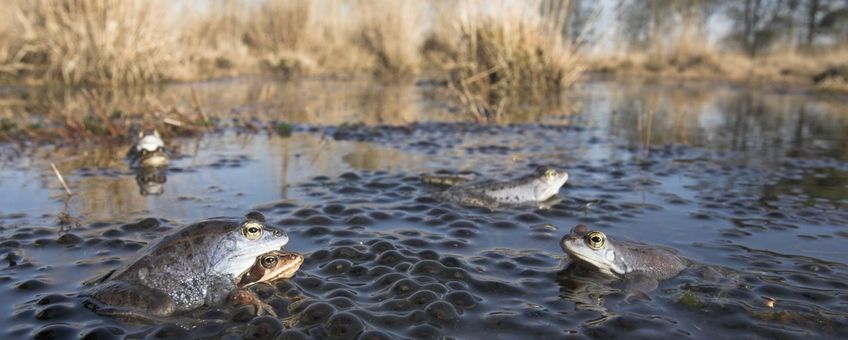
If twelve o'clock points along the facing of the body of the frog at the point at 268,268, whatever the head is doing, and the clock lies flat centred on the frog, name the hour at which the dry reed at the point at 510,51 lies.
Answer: The dry reed is roughly at 10 o'clock from the frog.

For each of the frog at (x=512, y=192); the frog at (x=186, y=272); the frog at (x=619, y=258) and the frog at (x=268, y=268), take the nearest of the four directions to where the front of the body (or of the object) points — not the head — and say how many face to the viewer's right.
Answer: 3

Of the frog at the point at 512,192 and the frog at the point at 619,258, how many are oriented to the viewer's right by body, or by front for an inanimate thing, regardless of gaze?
1

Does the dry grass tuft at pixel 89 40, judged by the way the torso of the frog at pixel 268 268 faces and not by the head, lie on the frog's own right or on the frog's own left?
on the frog's own left

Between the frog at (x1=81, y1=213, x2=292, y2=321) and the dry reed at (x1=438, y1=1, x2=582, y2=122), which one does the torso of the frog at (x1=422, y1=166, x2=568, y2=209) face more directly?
the dry reed

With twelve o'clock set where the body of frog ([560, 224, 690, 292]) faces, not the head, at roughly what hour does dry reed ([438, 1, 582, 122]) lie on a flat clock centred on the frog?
The dry reed is roughly at 4 o'clock from the frog.

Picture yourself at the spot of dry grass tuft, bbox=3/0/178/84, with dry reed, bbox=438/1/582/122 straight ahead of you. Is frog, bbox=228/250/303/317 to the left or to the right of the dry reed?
right

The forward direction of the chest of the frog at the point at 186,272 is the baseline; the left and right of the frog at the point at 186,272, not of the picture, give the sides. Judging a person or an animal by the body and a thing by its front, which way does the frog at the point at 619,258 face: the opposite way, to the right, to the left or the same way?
the opposite way

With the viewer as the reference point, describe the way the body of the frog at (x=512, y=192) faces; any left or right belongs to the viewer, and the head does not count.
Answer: facing to the right of the viewer

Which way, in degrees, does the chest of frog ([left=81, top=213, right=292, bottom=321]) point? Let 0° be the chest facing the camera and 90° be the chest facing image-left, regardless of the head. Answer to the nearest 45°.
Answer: approximately 270°

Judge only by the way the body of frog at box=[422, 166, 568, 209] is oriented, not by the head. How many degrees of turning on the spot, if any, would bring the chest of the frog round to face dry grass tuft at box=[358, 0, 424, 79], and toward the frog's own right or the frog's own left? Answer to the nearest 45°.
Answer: approximately 90° to the frog's own left

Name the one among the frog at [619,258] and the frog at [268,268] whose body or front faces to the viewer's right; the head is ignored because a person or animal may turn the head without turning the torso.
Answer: the frog at [268,268]

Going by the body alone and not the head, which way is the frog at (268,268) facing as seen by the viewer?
to the viewer's right
